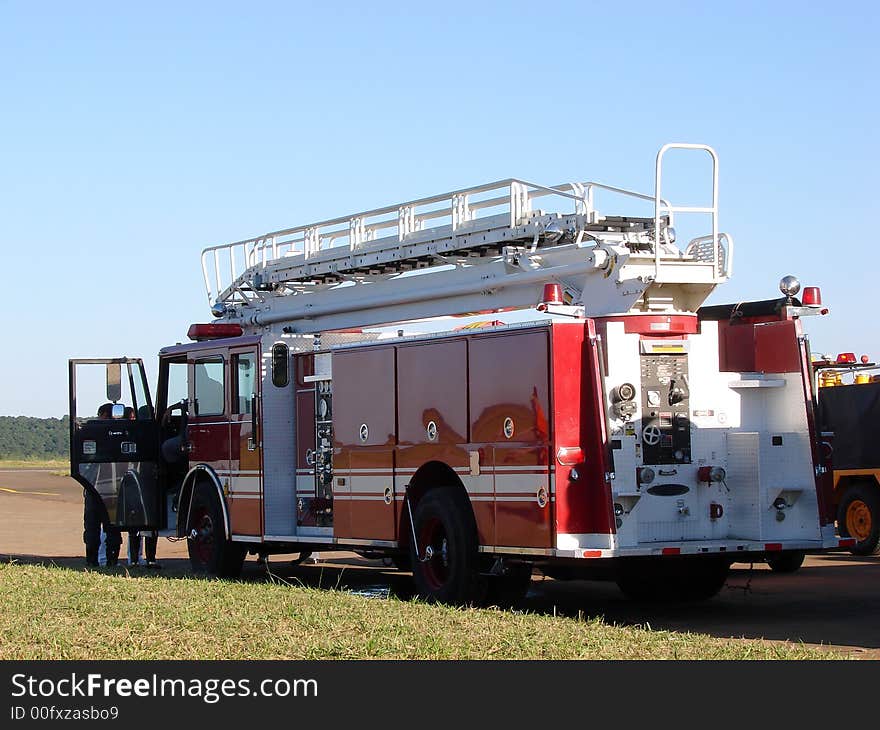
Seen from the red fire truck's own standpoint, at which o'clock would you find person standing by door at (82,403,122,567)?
The person standing by door is roughly at 12 o'clock from the red fire truck.

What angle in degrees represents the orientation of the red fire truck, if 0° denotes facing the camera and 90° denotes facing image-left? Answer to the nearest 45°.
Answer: approximately 135°
